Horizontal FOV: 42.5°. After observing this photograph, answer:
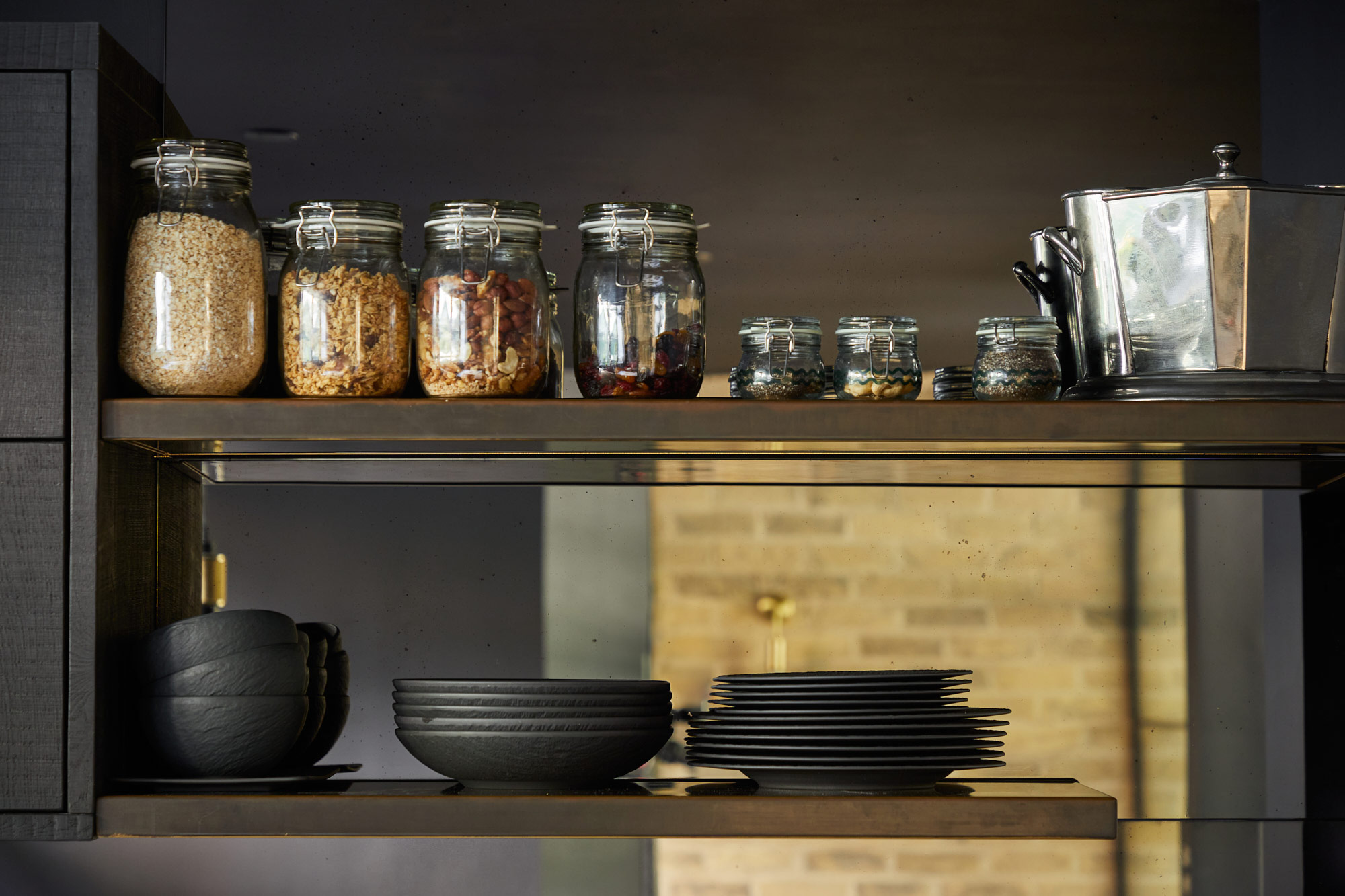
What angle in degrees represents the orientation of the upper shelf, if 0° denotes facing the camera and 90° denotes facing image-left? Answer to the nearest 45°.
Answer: approximately 0°

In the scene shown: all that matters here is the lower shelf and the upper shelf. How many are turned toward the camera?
2
